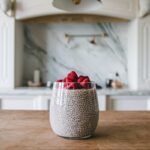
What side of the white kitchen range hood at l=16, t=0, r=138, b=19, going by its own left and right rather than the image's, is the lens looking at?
front

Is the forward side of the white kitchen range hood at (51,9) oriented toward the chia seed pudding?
yes

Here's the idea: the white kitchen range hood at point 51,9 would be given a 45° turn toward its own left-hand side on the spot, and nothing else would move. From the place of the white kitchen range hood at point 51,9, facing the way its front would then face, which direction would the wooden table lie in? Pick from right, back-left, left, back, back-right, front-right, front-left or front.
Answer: front-right

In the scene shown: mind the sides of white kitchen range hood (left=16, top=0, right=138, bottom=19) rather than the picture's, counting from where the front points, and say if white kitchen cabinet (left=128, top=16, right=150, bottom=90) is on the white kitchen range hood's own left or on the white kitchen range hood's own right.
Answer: on the white kitchen range hood's own left
